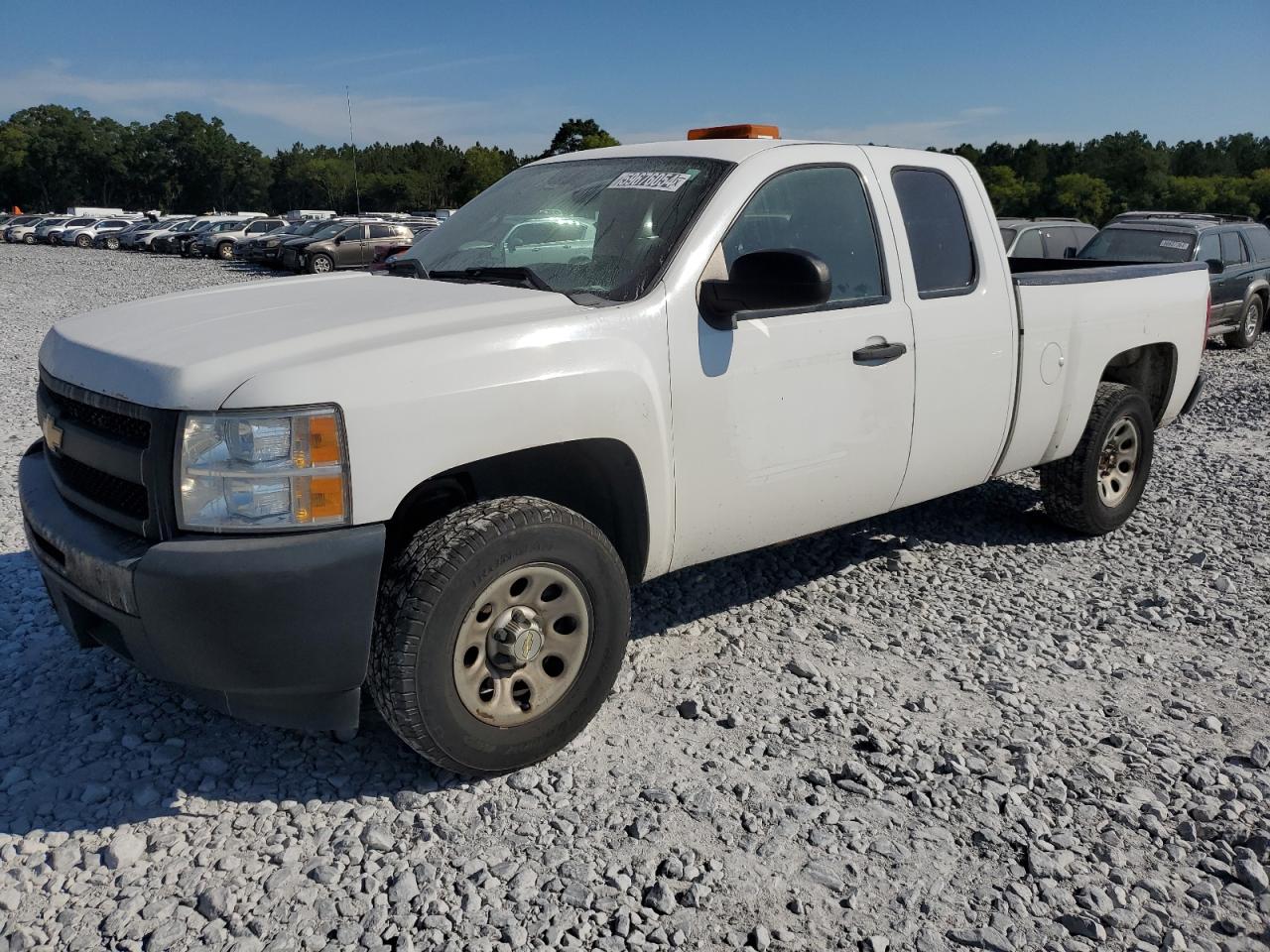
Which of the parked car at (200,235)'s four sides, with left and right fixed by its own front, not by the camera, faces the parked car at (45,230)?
right

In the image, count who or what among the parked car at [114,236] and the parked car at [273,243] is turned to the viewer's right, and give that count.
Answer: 0

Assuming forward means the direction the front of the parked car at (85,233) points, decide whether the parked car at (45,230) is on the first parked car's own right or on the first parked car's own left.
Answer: on the first parked car's own right

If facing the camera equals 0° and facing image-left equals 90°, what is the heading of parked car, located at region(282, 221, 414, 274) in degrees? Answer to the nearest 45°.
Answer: approximately 45°

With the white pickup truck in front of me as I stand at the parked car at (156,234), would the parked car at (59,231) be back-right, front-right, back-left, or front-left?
back-right

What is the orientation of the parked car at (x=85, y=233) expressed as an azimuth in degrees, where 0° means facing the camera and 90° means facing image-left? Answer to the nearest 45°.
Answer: approximately 45°

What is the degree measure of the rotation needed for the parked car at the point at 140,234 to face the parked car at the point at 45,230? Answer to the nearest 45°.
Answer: approximately 90° to its right

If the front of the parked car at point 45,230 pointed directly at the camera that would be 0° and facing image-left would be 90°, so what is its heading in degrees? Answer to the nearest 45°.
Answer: approximately 45°
